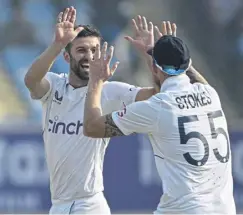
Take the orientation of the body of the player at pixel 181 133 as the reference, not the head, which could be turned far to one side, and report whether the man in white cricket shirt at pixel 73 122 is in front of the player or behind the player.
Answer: in front

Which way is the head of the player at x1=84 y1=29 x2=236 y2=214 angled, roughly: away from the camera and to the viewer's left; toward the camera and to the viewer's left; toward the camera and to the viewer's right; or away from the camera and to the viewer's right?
away from the camera and to the viewer's left

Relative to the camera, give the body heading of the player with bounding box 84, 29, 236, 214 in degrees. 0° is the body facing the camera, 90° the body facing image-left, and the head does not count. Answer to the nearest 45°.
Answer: approximately 135°

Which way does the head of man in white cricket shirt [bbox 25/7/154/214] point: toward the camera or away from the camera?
toward the camera
